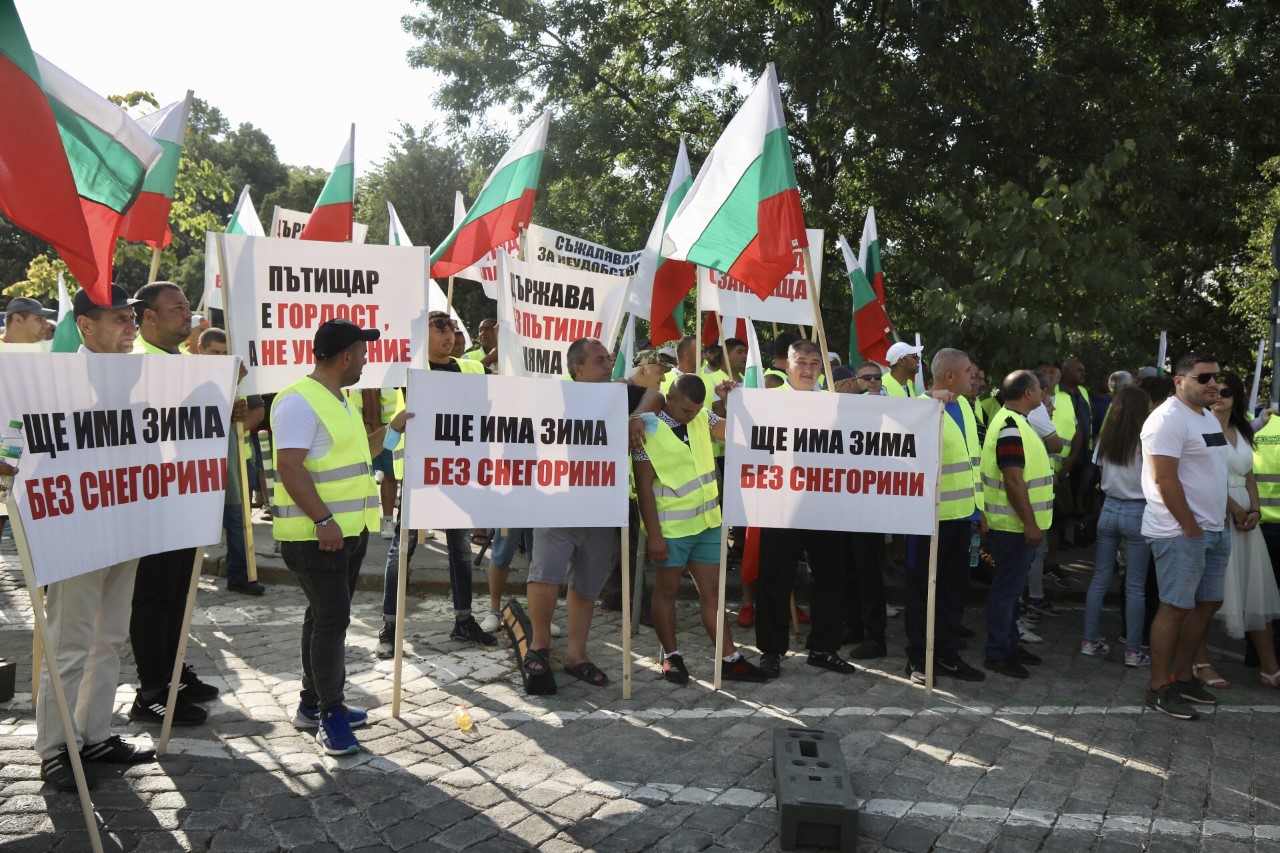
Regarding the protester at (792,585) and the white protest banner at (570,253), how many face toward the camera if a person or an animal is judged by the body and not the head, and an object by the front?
2

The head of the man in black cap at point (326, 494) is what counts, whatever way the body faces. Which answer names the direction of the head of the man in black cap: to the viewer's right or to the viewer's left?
to the viewer's right

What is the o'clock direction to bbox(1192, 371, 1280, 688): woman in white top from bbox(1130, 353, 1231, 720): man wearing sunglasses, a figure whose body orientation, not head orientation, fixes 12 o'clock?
The woman in white top is roughly at 8 o'clock from the man wearing sunglasses.

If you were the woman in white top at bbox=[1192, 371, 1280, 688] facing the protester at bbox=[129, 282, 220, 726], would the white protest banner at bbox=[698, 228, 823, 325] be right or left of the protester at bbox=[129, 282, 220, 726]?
right
